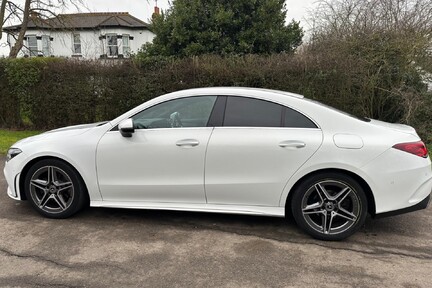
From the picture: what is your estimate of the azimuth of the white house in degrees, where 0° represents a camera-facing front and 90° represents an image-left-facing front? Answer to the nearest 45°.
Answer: approximately 0°

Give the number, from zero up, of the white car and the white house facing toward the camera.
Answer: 1

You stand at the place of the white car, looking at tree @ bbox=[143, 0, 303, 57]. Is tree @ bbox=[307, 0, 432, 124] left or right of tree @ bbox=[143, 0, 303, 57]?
right

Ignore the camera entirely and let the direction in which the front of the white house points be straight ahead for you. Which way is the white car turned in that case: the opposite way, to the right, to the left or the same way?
to the right

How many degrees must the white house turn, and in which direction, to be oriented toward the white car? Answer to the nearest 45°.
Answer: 0° — it already faces it

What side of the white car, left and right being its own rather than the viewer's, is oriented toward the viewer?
left

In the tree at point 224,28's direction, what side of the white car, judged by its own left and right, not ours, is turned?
right
